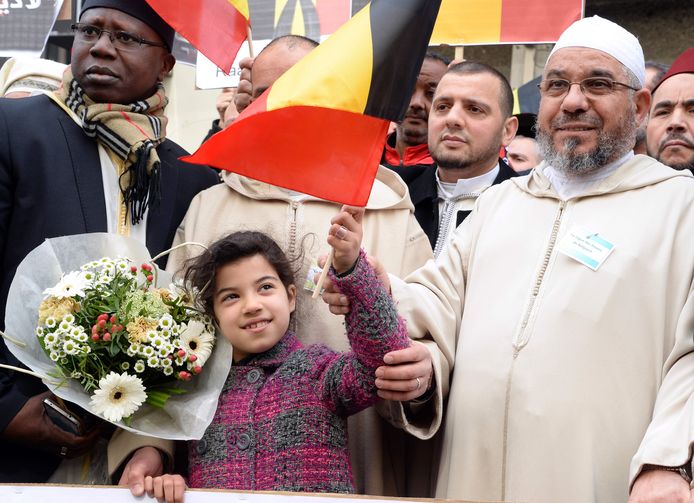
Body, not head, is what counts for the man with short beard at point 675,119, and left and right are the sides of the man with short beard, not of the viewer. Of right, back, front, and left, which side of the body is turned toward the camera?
front

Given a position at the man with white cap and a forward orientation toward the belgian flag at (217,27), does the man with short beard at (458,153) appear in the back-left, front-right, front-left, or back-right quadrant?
front-right

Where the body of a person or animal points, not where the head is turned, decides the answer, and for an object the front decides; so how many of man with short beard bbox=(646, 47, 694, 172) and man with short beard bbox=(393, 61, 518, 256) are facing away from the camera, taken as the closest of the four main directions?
0

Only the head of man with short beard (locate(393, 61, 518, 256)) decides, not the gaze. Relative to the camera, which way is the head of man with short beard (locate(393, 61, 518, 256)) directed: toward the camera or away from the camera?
toward the camera

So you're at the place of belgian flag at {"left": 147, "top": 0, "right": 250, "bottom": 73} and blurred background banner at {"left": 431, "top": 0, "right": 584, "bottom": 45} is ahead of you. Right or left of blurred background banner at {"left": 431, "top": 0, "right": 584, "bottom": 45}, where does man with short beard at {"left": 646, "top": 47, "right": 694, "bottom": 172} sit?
right

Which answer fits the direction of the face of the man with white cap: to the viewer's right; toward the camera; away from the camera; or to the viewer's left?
toward the camera

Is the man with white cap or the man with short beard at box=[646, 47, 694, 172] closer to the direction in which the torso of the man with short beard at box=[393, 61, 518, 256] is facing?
the man with white cap

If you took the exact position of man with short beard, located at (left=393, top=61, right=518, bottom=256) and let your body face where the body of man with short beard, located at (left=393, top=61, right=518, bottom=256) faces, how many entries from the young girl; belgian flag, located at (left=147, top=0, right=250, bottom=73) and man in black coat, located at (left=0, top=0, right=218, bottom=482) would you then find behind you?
0

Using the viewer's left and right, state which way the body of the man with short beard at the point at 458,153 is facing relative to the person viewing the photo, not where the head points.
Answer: facing the viewer and to the left of the viewer

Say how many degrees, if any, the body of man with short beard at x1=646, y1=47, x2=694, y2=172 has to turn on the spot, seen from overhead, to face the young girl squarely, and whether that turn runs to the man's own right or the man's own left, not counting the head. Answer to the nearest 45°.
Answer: approximately 45° to the man's own right

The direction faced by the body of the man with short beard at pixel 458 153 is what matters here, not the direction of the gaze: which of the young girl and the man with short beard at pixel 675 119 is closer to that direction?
the young girl

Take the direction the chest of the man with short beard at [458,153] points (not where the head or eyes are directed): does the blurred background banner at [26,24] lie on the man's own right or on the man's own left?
on the man's own right

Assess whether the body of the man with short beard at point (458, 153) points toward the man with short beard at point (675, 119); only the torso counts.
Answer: no

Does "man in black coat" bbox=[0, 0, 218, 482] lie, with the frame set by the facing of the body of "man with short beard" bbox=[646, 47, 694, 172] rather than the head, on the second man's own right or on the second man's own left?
on the second man's own right

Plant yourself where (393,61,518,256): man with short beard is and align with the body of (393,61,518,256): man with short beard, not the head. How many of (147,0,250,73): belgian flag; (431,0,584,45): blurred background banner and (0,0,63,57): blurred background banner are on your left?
0

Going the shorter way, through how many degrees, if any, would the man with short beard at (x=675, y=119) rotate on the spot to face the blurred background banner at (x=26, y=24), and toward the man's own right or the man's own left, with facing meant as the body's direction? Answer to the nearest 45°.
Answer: approximately 90° to the man's own right

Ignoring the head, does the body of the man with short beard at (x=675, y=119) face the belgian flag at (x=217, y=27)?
no

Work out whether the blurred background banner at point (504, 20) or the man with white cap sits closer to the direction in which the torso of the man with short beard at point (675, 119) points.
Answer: the man with white cap
